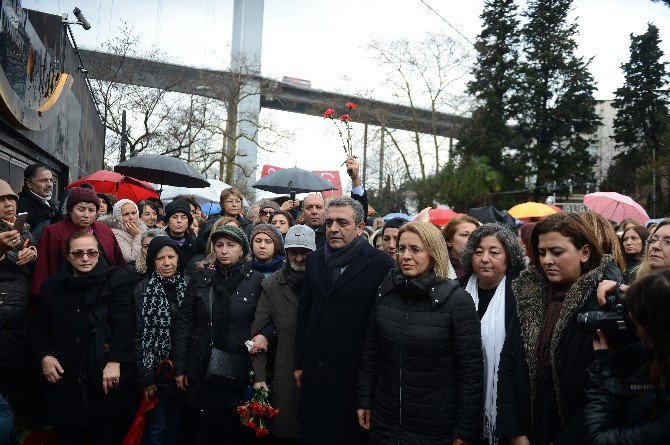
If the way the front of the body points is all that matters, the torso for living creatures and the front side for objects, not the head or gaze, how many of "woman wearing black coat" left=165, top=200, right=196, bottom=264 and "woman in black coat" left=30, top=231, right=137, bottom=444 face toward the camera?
2

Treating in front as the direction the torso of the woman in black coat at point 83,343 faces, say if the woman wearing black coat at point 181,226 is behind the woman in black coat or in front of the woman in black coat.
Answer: behind

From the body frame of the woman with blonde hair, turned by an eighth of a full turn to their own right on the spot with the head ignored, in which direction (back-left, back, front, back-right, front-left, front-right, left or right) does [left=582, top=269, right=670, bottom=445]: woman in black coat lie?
back-left

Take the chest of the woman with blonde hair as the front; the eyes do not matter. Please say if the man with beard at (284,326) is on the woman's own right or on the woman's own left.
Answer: on the woman's own right

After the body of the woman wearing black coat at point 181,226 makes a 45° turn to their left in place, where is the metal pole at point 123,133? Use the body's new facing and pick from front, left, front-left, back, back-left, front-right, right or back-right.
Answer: back-left

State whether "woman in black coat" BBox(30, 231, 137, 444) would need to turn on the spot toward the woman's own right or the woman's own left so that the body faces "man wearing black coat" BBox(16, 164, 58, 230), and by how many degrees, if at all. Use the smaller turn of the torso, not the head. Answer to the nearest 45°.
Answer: approximately 180°

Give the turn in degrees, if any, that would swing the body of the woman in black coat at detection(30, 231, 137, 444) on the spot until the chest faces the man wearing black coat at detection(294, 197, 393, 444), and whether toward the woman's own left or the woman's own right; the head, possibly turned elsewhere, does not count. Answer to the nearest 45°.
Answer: approximately 45° to the woman's own left

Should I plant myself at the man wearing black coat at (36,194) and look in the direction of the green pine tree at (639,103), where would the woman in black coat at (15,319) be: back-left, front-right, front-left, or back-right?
back-right
